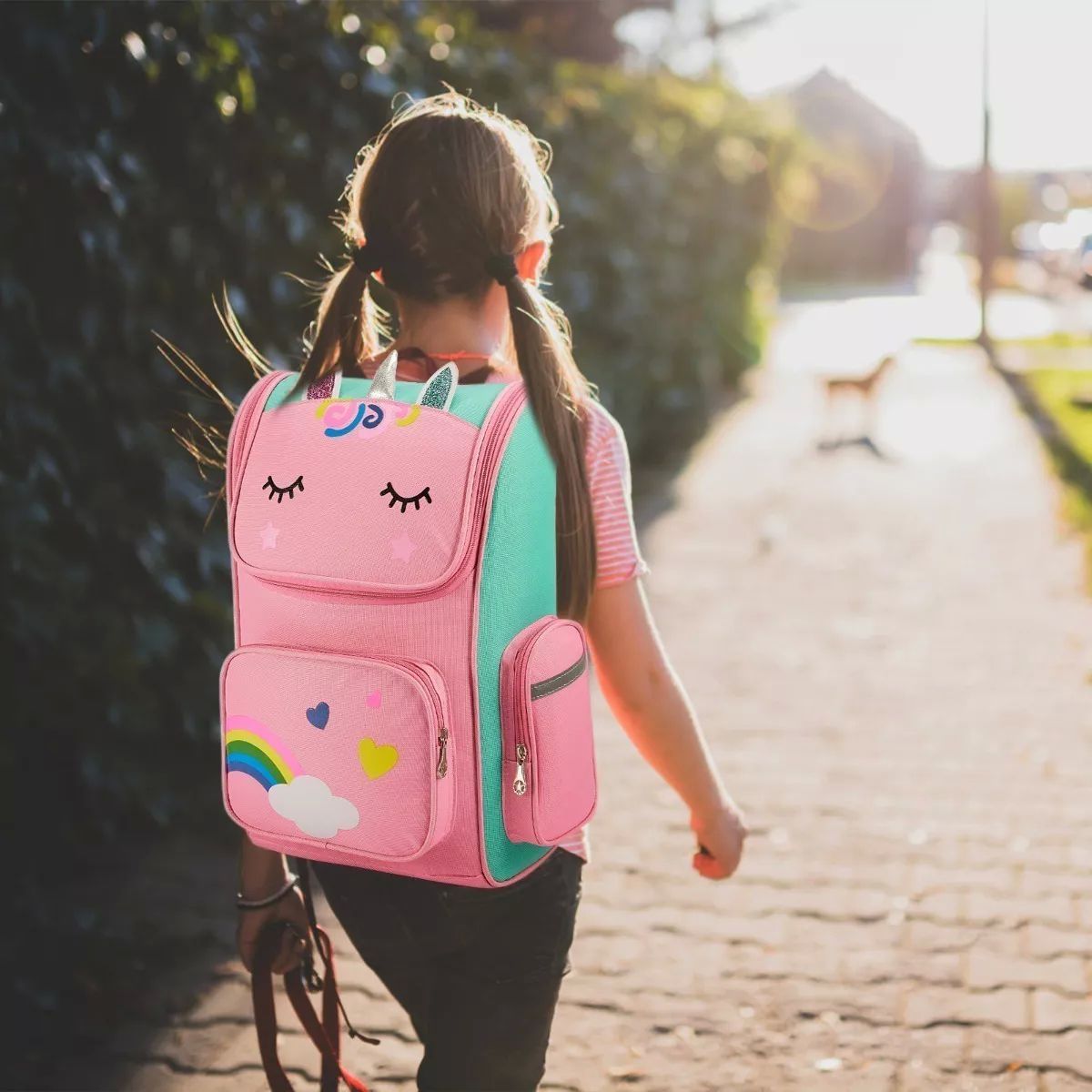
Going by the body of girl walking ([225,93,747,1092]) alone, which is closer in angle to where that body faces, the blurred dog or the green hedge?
the blurred dog

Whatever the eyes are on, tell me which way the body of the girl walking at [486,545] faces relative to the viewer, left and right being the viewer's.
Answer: facing away from the viewer and to the right of the viewer

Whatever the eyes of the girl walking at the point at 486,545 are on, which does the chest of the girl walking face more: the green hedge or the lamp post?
the lamp post

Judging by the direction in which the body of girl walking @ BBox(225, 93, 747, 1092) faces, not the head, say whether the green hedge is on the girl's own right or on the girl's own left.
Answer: on the girl's own left

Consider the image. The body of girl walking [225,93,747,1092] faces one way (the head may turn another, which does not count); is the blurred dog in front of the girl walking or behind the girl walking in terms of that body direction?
in front

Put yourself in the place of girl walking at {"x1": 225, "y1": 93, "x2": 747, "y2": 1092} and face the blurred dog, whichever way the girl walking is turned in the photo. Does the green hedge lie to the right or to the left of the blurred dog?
left

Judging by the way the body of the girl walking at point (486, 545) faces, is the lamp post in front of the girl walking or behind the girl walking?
in front
